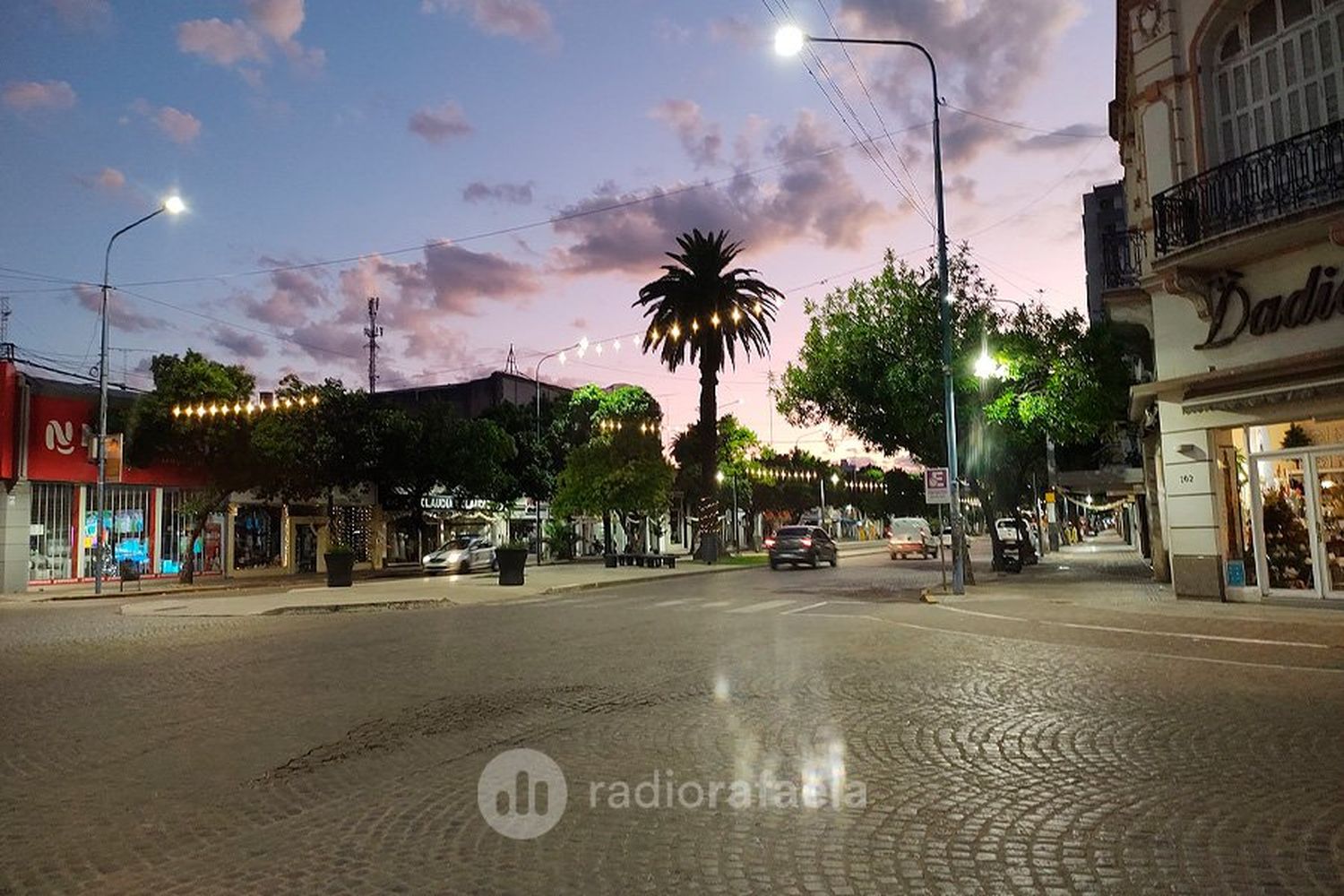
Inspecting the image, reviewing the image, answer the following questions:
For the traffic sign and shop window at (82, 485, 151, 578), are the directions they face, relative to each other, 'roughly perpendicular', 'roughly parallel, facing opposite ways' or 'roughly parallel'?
roughly perpendicular

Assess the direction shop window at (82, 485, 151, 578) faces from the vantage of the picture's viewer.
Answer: facing the viewer and to the right of the viewer

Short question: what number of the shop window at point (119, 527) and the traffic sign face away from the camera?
0

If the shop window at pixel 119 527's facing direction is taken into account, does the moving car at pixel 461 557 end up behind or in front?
in front

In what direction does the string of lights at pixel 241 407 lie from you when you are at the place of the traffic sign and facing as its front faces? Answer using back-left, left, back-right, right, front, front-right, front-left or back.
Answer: right

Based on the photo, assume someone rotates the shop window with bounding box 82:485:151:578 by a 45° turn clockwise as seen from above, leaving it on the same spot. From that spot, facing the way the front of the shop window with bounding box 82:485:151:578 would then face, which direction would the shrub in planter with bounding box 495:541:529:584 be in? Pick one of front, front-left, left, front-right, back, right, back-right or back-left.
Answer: front-left

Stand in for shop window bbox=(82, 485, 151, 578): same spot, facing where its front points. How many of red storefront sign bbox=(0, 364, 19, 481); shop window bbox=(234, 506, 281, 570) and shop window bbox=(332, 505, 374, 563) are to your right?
1

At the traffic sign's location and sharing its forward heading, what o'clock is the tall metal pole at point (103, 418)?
The tall metal pole is roughly at 3 o'clock from the traffic sign.

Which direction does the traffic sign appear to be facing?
toward the camera

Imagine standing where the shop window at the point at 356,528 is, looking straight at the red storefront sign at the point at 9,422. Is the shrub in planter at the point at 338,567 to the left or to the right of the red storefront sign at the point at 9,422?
left

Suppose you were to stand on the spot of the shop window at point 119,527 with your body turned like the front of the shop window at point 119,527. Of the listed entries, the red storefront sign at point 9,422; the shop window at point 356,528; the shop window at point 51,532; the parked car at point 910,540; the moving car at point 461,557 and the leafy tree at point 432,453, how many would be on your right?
2

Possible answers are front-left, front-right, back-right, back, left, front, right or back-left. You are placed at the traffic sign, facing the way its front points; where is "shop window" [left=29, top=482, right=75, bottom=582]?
right

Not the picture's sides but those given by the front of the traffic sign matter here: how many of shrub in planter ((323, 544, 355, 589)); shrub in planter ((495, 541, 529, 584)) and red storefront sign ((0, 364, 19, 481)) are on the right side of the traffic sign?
3

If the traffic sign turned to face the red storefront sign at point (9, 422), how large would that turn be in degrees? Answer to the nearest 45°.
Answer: approximately 90° to its right
